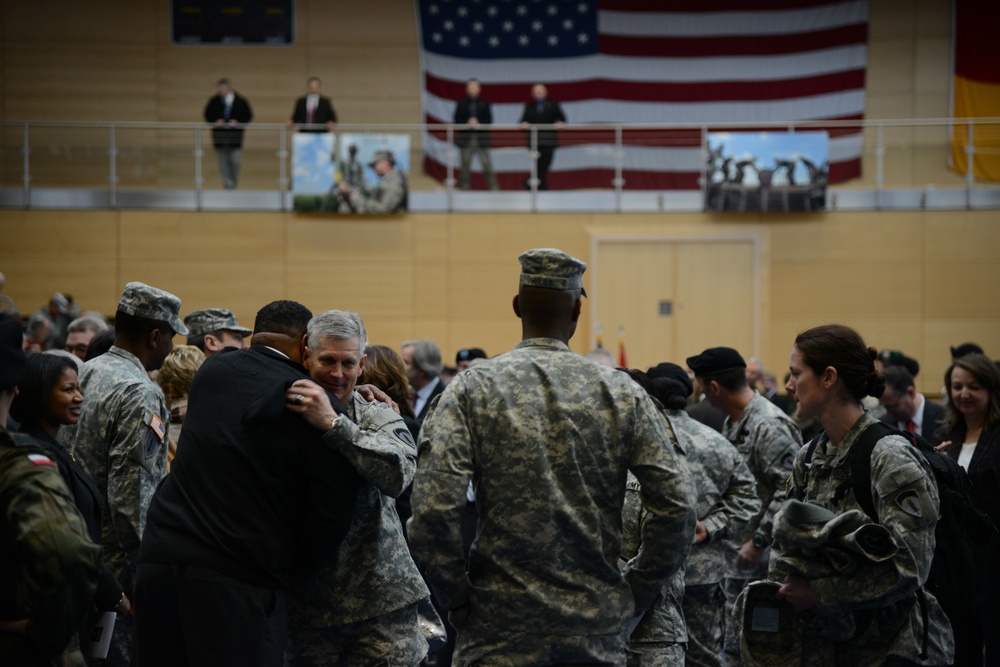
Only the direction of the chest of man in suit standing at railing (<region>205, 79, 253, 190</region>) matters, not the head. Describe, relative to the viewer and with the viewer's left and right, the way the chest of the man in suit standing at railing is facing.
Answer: facing the viewer

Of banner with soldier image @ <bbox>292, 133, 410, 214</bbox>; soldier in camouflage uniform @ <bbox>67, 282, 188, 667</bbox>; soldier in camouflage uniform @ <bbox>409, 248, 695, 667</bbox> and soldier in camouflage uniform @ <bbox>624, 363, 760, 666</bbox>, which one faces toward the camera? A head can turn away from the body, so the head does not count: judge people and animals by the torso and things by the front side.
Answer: the banner with soldier image

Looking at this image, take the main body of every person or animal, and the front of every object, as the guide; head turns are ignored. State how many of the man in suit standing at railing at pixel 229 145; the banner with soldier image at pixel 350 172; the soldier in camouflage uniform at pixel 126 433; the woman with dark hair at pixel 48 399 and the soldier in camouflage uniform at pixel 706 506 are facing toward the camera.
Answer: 2

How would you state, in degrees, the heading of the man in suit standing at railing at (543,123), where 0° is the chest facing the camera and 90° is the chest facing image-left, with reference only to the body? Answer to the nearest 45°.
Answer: approximately 0°

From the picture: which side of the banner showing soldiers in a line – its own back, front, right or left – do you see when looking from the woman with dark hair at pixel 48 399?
front

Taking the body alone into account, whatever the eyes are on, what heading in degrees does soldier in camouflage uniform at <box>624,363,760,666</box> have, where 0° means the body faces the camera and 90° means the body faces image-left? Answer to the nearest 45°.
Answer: approximately 135°

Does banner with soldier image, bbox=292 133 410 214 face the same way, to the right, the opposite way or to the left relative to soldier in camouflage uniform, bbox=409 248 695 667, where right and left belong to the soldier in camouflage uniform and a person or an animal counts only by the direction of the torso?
the opposite way

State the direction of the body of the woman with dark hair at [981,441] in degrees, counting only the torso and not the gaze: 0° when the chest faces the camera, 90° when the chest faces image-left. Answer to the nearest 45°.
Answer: approximately 45°

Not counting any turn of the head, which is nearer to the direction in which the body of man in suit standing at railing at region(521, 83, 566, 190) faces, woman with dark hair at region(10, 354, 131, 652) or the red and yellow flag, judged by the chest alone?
the woman with dark hair

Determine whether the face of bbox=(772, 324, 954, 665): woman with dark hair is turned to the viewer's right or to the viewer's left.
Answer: to the viewer's left

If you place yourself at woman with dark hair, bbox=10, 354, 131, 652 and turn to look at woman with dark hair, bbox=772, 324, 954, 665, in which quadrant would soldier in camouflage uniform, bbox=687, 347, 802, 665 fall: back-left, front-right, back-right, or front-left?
front-left

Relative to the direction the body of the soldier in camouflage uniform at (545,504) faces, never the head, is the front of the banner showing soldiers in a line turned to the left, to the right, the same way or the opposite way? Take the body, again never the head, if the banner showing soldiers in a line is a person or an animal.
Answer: the opposite way

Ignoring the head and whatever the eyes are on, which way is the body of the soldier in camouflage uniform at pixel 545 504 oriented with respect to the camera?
away from the camera

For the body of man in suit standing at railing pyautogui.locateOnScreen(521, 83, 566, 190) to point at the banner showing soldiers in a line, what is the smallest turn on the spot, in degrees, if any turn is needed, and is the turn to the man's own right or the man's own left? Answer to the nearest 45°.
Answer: approximately 90° to the man's own left

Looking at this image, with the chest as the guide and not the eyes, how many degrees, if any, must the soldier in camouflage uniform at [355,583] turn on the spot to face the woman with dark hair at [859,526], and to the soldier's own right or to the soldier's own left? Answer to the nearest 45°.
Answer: approximately 135° to the soldier's own left
